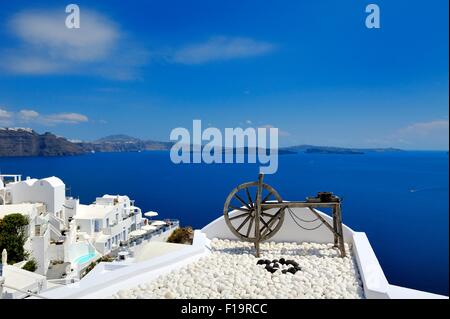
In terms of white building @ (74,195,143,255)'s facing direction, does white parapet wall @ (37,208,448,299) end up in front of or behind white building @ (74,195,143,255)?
in front

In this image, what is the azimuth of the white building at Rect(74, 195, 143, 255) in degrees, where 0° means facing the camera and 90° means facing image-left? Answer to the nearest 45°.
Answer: approximately 315°

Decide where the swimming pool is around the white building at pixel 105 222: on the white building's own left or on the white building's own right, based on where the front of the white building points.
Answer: on the white building's own right

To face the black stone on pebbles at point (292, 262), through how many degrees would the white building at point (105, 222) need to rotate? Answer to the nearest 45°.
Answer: approximately 45° to its right

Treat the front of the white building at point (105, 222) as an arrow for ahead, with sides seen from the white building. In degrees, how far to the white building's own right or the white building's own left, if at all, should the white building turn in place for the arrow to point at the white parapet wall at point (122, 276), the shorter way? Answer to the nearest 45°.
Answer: approximately 45° to the white building's own right

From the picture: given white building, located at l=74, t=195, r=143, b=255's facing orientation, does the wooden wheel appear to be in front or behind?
in front
